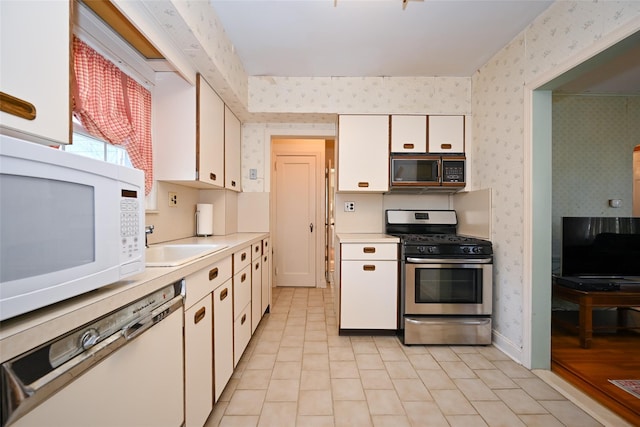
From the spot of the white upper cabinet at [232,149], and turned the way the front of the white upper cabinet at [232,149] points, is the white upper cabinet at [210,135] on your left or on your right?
on your right

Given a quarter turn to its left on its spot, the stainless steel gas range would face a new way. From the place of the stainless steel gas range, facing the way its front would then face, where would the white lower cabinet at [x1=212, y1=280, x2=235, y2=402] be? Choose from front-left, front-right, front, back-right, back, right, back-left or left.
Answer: back-right

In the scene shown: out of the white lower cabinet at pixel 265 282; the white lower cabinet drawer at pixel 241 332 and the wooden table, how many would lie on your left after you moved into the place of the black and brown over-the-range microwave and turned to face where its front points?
1

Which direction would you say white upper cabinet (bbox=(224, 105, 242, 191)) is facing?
to the viewer's right

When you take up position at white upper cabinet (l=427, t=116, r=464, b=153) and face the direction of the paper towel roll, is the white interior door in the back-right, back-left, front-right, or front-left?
front-right

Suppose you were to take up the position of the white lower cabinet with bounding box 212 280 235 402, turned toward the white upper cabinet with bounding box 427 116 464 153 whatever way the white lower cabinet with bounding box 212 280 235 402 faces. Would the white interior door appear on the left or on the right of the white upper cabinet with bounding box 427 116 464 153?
left

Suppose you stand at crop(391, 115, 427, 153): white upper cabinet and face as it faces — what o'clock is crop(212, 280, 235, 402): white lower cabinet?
The white lower cabinet is roughly at 1 o'clock from the white upper cabinet.

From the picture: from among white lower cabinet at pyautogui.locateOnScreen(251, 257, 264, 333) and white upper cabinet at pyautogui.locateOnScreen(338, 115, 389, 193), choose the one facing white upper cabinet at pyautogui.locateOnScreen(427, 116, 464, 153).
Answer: the white lower cabinet

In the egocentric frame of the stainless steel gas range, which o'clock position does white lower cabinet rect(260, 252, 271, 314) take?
The white lower cabinet is roughly at 3 o'clock from the stainless steel gas range.

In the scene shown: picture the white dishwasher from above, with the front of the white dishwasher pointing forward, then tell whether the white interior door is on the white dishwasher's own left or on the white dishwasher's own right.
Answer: on the white dishwasher's own left

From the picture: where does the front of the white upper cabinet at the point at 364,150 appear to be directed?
toward the camera

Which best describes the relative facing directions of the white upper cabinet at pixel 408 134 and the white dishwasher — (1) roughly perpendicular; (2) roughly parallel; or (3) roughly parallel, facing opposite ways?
roughly perpendicular

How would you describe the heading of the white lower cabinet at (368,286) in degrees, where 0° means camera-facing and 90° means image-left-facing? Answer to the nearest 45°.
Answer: approximately 0°

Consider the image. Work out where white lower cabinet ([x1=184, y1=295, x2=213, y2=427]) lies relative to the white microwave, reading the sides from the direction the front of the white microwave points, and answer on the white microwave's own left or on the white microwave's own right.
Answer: on the white microwave's own left

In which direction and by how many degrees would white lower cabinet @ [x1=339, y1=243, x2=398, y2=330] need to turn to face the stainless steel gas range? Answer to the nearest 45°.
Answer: approximately 90° to its left
